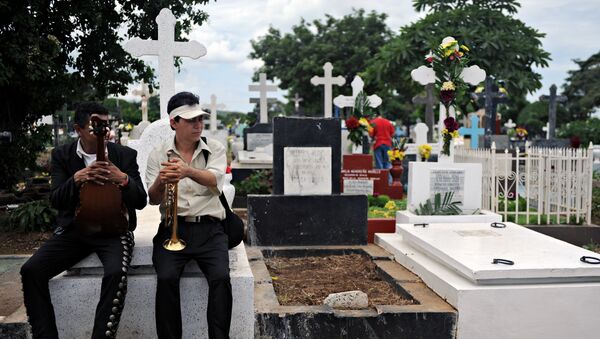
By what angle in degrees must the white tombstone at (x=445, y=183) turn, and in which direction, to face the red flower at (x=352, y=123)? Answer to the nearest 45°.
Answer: approximately 135° to its right

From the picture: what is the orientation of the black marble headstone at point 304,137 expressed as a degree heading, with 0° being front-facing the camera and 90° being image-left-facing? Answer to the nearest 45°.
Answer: approximately 0°

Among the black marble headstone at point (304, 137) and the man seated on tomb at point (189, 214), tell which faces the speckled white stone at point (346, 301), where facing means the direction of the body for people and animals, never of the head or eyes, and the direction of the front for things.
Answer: the black marble headstone

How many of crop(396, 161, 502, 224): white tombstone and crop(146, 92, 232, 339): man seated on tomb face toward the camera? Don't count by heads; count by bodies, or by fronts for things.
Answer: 2

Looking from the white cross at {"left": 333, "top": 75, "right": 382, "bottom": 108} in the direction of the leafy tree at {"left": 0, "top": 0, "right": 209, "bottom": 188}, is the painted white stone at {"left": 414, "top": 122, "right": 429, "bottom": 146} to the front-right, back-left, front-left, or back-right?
back-left

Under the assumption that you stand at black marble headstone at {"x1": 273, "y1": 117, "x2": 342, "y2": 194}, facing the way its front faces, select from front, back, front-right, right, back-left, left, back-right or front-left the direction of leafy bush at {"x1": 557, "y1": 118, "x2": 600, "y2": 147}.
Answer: back-left

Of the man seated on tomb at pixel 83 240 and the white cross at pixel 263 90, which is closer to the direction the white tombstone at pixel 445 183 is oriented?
the man seated on tomb

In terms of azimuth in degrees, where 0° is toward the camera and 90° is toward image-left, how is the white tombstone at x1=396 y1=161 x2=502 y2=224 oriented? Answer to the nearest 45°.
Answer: approximately 0°
